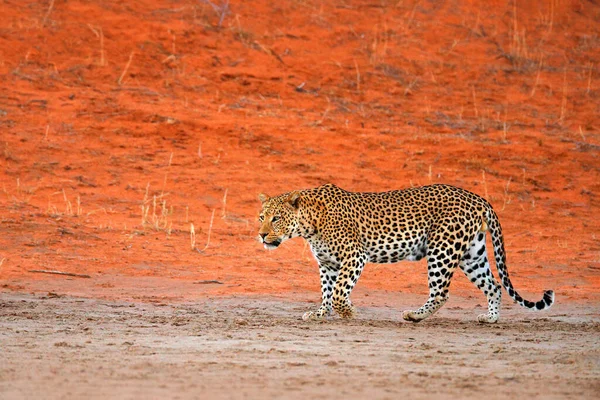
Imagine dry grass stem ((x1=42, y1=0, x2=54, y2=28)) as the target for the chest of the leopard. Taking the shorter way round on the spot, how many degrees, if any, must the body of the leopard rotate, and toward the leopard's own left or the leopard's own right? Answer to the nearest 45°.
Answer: approximately 45° to the leopard's own right

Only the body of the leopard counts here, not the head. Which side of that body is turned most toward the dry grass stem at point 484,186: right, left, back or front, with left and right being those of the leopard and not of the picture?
right

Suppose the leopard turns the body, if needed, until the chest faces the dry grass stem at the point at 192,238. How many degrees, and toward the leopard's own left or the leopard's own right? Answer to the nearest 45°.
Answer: approximately 45° to the leopard's own right

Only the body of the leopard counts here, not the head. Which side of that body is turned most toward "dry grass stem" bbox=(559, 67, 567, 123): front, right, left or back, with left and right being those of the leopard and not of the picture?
right

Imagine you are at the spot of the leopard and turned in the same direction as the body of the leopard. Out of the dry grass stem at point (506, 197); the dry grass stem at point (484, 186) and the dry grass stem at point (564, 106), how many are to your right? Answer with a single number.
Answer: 3

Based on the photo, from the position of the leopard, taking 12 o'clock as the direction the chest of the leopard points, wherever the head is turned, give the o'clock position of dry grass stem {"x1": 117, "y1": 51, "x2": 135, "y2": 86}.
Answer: The dry grass stem is roughly at 2 o'clock from the leopard.

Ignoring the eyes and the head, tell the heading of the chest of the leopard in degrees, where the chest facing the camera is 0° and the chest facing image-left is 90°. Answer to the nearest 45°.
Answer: approximately 90°

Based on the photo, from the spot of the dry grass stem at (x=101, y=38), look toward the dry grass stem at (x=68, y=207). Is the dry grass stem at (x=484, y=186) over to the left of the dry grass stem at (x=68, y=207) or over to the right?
left

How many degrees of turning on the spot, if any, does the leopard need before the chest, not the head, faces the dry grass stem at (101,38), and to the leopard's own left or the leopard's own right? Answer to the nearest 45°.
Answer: approximately 45° to the leopard's own right
